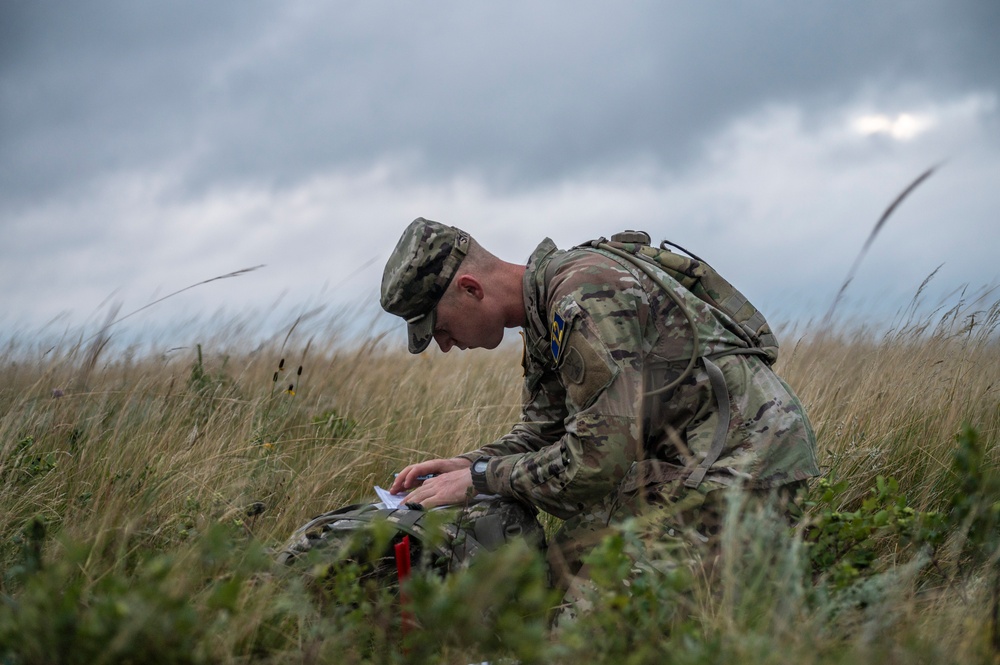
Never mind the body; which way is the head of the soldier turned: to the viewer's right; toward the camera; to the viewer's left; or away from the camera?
to the viewer's left

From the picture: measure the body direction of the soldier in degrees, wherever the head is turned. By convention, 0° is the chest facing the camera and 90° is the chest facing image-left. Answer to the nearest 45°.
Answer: approximately 90°
